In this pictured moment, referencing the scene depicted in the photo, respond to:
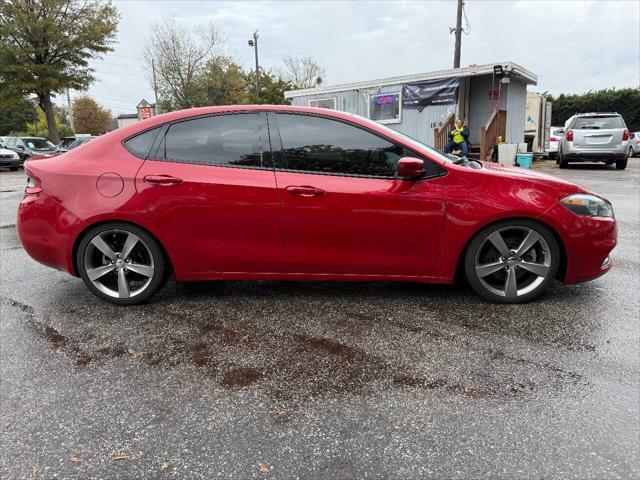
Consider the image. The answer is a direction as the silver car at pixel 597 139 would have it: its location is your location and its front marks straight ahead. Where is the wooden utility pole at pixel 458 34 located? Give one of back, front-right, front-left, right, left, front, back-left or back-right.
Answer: front-left

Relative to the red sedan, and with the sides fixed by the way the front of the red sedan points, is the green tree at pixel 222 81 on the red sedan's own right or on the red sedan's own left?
on the red sedan's own left

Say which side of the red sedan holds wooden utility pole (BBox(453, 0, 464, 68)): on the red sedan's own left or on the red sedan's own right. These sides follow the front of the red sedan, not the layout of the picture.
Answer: on the red sedan's own left

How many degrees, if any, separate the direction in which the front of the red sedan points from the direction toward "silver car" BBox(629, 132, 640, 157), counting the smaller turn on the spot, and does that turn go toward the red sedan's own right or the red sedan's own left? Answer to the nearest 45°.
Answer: approximately 45° to the red sedan's own left

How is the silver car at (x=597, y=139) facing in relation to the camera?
away from the camera

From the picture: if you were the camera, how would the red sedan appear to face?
facing to the right of the viewer

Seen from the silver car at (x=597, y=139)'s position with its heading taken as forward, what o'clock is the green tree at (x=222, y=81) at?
The green tree is roughly at 10 o'clock from the silver car.

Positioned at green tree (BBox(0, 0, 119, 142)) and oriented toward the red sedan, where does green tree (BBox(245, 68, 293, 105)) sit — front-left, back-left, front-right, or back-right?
back-left

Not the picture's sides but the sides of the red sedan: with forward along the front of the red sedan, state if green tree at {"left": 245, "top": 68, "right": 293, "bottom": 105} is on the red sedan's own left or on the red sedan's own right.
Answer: on the red sedan's own left

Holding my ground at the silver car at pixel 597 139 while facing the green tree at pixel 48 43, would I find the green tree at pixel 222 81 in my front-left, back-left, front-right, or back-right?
front-right

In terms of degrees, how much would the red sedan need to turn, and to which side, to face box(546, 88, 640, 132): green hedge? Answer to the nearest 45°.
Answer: approximately 45° to its left

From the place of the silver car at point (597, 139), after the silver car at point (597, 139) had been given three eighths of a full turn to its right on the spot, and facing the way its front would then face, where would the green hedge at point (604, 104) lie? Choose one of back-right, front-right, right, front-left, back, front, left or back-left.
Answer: back-left

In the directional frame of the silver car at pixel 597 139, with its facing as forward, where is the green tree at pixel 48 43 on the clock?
The green tree is roughly at 9 o'clock from the silver car.

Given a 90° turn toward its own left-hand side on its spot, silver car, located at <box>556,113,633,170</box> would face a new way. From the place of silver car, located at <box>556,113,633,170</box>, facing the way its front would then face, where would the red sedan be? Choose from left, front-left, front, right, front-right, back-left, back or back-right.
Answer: left

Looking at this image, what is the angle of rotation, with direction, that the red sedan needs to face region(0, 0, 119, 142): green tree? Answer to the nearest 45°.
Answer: approximately 135° to its left
